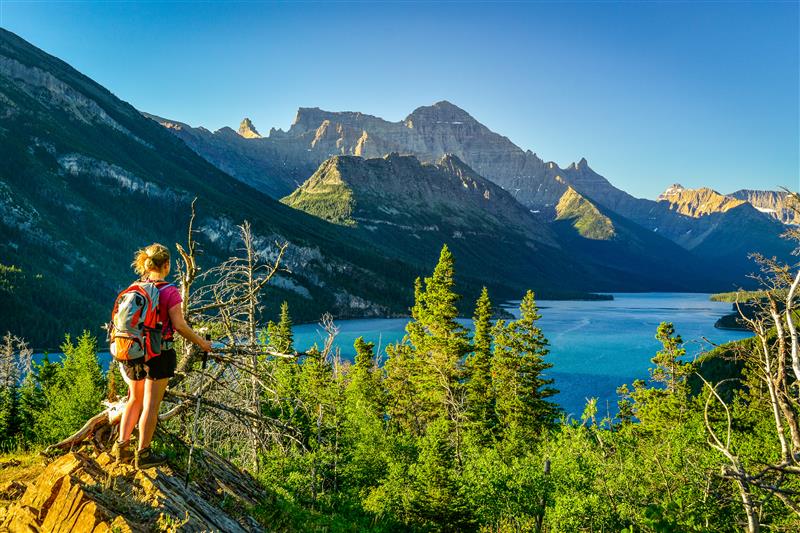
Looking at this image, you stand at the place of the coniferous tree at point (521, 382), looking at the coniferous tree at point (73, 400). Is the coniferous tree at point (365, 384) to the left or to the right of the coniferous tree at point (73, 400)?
right

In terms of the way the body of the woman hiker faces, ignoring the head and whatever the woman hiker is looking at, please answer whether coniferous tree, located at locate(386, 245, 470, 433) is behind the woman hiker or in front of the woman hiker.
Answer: in front

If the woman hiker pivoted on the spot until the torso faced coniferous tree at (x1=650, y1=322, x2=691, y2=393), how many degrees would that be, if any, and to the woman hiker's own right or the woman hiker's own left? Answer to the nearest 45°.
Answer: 0° — they already face it

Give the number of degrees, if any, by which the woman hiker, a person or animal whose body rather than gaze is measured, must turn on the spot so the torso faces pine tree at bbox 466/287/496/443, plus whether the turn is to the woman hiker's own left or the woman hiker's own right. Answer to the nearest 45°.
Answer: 0° — they already face it

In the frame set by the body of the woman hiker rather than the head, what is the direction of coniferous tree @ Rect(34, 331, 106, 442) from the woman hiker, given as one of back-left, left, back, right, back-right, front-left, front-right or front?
front-left

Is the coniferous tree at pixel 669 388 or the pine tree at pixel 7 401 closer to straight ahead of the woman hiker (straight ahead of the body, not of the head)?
the coniferous tree

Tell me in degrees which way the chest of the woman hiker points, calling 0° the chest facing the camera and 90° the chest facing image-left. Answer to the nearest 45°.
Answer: approximately 225°

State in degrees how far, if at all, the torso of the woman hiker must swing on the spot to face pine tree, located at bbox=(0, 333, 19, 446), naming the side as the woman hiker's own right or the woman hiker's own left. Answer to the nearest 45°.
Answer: approximately 45° to the woman hiker's own left

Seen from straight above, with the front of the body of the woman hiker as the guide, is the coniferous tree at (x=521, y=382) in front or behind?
in front

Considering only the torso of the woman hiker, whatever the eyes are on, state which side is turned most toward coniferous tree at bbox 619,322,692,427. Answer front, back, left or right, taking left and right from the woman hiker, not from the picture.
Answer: front
